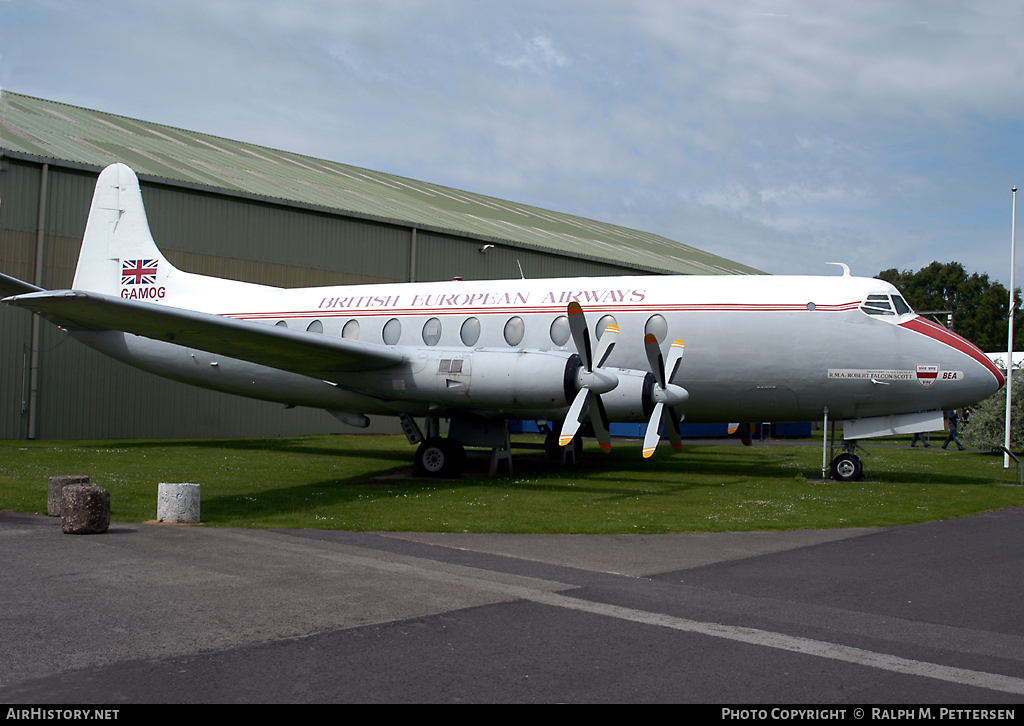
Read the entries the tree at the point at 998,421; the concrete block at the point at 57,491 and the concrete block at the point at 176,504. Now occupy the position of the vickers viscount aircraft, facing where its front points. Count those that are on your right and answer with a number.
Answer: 2

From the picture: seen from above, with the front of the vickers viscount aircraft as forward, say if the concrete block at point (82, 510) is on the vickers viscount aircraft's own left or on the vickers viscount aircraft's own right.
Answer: on the vickers viscount aircraft's own right

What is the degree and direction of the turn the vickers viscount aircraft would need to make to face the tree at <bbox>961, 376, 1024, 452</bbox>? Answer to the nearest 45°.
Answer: approximately 90° to its left

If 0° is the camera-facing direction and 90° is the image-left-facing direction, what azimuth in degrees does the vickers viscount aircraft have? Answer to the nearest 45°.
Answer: approximately 315°

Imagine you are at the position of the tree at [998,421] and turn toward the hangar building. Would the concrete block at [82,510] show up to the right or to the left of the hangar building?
left

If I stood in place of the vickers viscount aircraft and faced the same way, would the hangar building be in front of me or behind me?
behind

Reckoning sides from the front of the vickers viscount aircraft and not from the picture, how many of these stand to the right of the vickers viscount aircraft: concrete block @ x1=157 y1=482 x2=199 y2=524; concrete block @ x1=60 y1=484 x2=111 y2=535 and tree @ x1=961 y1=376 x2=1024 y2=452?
2

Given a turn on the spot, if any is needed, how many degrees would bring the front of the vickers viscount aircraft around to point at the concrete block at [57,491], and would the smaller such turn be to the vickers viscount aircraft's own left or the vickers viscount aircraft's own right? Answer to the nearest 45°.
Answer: approximately 90° to the vickers viscount aircraft's own right

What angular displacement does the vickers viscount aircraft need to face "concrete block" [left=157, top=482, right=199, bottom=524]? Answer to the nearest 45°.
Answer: approximately 90° to its right
